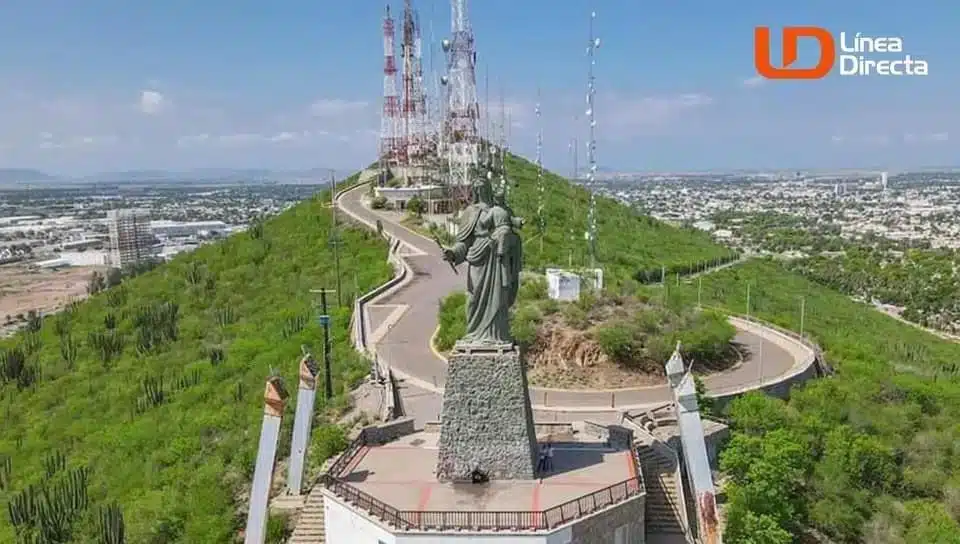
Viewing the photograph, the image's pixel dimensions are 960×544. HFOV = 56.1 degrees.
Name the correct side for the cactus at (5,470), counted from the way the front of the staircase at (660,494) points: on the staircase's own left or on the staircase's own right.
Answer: on the staircase's own right

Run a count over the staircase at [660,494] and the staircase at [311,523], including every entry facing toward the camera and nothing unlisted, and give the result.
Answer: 2

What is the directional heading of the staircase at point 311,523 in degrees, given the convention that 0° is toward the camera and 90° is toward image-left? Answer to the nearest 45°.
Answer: approximately 0°

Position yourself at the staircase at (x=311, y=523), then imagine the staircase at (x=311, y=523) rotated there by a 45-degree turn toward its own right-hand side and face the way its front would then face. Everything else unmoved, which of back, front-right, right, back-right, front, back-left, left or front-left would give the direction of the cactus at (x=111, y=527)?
right

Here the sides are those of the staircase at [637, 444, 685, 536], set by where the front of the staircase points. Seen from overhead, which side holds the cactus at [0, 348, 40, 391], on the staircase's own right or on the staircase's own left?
on the staircase's own right

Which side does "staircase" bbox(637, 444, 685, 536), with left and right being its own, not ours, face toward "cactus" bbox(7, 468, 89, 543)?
right

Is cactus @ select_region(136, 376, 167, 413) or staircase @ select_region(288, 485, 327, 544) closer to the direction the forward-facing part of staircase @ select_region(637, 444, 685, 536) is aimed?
the staircase

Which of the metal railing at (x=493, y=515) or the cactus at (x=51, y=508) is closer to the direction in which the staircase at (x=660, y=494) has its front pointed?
the metal railing

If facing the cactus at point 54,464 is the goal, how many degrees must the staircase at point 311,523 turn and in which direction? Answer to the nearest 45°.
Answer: approximately 135° to its right

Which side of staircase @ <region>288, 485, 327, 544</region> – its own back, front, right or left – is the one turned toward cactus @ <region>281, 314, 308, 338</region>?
back

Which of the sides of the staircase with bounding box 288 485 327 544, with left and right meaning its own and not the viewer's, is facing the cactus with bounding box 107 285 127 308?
back
